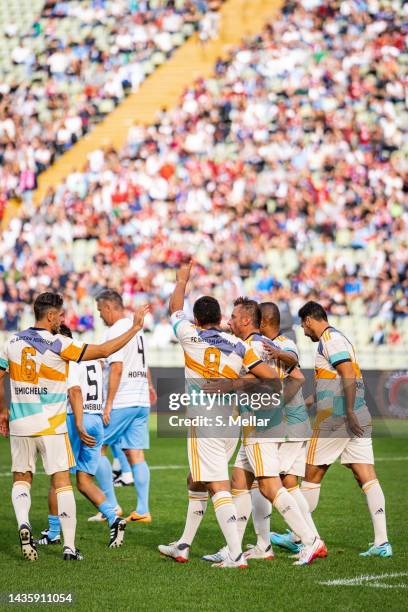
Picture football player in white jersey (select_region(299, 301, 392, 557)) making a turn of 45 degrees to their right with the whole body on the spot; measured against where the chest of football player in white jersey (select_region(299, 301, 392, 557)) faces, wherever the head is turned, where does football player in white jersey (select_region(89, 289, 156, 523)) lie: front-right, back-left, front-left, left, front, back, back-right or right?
front

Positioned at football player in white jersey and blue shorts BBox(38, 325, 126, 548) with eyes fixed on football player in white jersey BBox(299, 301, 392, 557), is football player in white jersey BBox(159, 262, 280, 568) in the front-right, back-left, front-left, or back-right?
front-right

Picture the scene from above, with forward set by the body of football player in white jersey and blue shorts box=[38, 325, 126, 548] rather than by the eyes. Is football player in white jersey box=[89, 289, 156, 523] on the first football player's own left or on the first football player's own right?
on the first football player's own right

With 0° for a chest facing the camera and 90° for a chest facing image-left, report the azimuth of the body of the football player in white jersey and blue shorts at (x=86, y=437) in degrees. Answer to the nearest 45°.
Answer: approximately 135°

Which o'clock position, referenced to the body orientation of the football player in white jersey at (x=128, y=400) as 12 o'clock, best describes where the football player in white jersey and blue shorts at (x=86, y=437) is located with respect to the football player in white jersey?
The football player in white jersey and blue shorts is roughly at 8 o'clock from the football player in white jersey.

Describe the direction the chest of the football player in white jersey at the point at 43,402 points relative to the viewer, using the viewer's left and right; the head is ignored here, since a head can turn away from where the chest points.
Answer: facing away from the viewer and to the right of the viewer

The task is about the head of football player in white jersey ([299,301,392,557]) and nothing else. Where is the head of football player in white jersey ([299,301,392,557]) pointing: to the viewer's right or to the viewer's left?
to the viewer's left

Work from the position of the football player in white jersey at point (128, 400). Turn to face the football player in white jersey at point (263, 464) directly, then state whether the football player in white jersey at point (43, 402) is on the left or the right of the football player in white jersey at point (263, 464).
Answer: right

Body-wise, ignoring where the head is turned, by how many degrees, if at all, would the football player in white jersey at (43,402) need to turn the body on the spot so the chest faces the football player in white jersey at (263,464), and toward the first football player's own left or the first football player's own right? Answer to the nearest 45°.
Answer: approximately 45° to the first football player's own right

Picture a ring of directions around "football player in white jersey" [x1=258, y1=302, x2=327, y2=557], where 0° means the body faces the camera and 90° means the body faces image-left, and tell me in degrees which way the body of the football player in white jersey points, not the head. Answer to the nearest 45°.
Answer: approximately 90°

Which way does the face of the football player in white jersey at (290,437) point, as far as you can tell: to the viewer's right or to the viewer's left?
to the viewer's left

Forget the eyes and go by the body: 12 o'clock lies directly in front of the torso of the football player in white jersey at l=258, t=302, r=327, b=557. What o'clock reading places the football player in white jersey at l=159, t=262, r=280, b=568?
the football player in white jersey at l=159, t=262, r=280, b=568 is roughly at 10 o'clock from the football player in white jersey at l=258, t=302, r=327, b=557.
